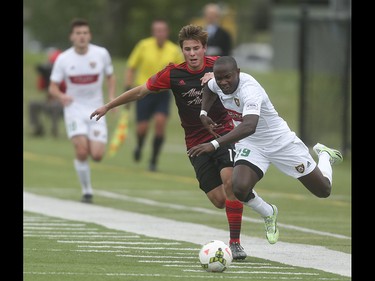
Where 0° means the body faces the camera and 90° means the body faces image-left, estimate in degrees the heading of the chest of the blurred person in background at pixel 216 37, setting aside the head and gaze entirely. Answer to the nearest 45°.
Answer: approximately 45°

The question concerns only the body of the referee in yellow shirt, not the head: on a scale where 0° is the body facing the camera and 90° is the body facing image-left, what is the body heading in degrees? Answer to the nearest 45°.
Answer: approximately 0°

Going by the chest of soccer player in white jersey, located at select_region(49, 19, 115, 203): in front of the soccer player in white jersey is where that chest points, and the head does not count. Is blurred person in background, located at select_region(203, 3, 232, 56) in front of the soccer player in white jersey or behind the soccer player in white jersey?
behind

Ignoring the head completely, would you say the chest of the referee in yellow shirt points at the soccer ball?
yes

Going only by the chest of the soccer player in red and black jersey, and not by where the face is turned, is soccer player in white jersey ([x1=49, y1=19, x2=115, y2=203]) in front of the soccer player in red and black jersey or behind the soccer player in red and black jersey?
behind

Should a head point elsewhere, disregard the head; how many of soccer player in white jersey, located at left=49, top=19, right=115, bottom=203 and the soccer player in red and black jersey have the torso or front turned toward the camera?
2

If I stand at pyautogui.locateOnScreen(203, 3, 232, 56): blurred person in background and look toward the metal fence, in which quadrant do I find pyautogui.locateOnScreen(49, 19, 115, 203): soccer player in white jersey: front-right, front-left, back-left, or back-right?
back-right

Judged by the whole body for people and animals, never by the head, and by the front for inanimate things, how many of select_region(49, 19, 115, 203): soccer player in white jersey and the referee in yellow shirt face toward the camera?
2

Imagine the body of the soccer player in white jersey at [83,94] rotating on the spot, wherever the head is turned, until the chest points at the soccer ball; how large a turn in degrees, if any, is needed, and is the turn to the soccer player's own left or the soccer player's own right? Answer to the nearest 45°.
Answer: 0° — they already face it
